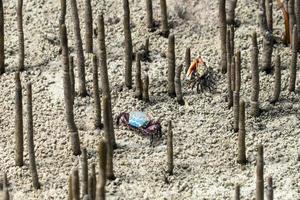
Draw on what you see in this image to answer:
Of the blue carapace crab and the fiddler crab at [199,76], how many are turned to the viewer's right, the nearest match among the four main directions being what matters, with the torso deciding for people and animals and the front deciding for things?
0

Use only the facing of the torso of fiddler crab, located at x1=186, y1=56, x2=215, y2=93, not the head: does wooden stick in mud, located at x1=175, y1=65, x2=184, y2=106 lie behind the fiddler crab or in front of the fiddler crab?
in front

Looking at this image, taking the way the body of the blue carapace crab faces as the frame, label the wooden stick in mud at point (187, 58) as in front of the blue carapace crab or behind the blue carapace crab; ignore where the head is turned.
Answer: behind

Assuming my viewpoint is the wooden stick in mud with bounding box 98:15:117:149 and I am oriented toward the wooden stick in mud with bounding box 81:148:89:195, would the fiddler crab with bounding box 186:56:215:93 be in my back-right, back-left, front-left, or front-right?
back-left

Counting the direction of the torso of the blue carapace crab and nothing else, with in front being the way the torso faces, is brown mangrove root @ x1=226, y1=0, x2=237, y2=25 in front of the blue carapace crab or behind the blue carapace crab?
behind

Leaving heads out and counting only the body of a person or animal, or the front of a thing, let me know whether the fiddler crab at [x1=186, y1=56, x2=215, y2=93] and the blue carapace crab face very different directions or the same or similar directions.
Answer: same or similar directions

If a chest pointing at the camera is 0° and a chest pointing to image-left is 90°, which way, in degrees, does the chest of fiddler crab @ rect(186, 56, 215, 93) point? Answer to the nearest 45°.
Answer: approximately 45°

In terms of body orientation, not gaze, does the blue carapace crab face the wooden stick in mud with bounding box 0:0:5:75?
no
